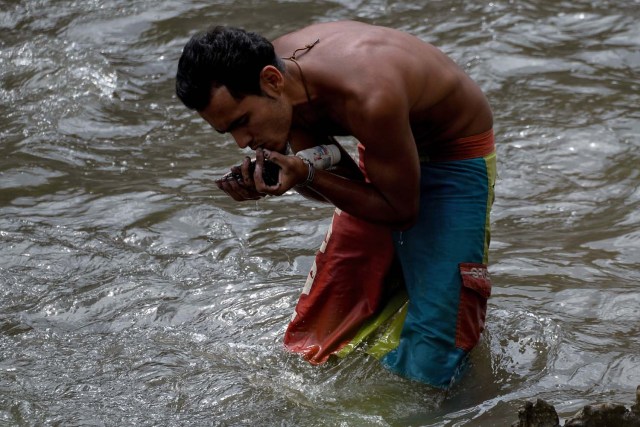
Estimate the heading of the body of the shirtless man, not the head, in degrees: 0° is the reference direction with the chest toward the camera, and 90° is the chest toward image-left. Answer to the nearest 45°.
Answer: approximately 90°

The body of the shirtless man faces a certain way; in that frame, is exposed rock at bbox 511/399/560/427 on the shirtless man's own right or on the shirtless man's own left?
on the shirtless man's own left

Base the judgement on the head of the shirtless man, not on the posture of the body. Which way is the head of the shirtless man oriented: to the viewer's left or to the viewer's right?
to the viewer's left

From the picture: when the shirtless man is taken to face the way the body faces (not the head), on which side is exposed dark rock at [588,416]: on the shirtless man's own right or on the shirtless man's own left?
on the shirtless man's own left
